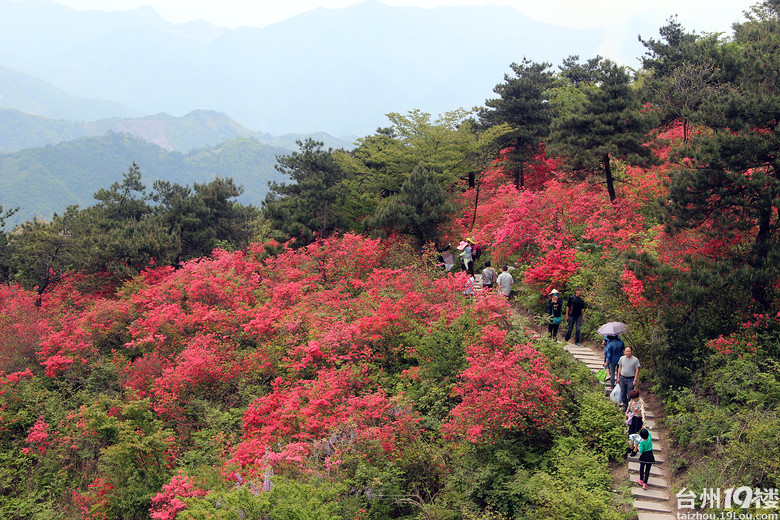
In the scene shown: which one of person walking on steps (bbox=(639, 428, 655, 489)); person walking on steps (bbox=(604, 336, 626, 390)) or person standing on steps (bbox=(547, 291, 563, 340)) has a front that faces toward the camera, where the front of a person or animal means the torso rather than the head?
person standing on steps (bbox=(547, 291, 563, 340))

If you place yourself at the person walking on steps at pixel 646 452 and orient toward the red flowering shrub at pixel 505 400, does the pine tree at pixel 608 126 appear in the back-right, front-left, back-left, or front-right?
front-right

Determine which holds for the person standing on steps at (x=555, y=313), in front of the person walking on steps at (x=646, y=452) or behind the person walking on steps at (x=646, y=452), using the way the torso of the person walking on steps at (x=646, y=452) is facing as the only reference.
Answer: in front

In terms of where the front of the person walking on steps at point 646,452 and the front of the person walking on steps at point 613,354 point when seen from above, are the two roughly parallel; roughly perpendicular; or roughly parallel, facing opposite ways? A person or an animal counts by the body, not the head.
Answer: roughly parallel

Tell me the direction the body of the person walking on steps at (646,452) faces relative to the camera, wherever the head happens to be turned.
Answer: away from the camera

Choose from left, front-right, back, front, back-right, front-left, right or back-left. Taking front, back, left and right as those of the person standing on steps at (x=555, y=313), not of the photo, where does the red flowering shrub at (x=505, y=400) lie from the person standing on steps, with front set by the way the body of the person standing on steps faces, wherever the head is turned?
front

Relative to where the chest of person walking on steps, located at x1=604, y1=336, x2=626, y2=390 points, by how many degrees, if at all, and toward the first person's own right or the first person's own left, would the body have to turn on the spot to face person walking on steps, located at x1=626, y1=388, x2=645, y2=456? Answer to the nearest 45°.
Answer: approximately 180°

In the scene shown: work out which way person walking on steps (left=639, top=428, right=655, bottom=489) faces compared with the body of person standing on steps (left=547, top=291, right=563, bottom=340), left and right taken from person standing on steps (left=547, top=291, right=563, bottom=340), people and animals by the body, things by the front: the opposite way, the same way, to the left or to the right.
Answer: the opposite way

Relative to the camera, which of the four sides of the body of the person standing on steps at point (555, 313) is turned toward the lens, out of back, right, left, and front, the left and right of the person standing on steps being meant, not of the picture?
front

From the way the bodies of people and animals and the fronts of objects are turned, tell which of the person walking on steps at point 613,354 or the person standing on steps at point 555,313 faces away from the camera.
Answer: the person walking on steps at point 613,354

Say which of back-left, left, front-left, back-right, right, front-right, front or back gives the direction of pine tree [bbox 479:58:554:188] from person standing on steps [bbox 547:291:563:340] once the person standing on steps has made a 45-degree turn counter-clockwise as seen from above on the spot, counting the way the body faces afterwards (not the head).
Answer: back-left

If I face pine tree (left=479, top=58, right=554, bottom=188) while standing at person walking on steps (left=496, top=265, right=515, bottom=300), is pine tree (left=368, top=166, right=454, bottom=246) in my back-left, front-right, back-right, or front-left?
front-left

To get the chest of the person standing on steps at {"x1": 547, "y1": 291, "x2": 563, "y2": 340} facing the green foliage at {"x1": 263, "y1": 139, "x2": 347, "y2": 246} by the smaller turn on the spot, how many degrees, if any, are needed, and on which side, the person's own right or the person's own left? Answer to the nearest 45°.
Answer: approximately 135° to the person's own right
